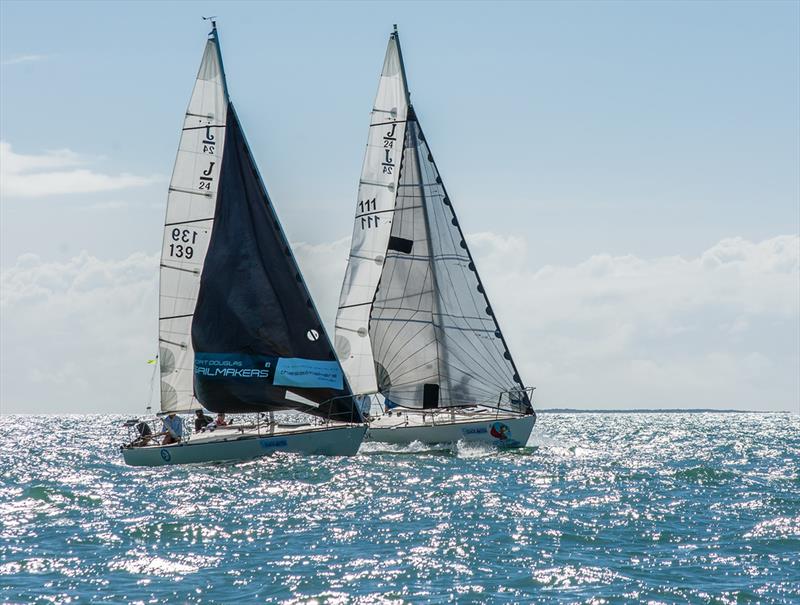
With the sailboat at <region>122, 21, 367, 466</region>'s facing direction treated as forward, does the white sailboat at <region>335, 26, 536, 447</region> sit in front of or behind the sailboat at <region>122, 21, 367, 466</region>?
in front

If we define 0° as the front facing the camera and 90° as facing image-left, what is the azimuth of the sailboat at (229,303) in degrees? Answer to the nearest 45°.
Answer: approximately 270°
